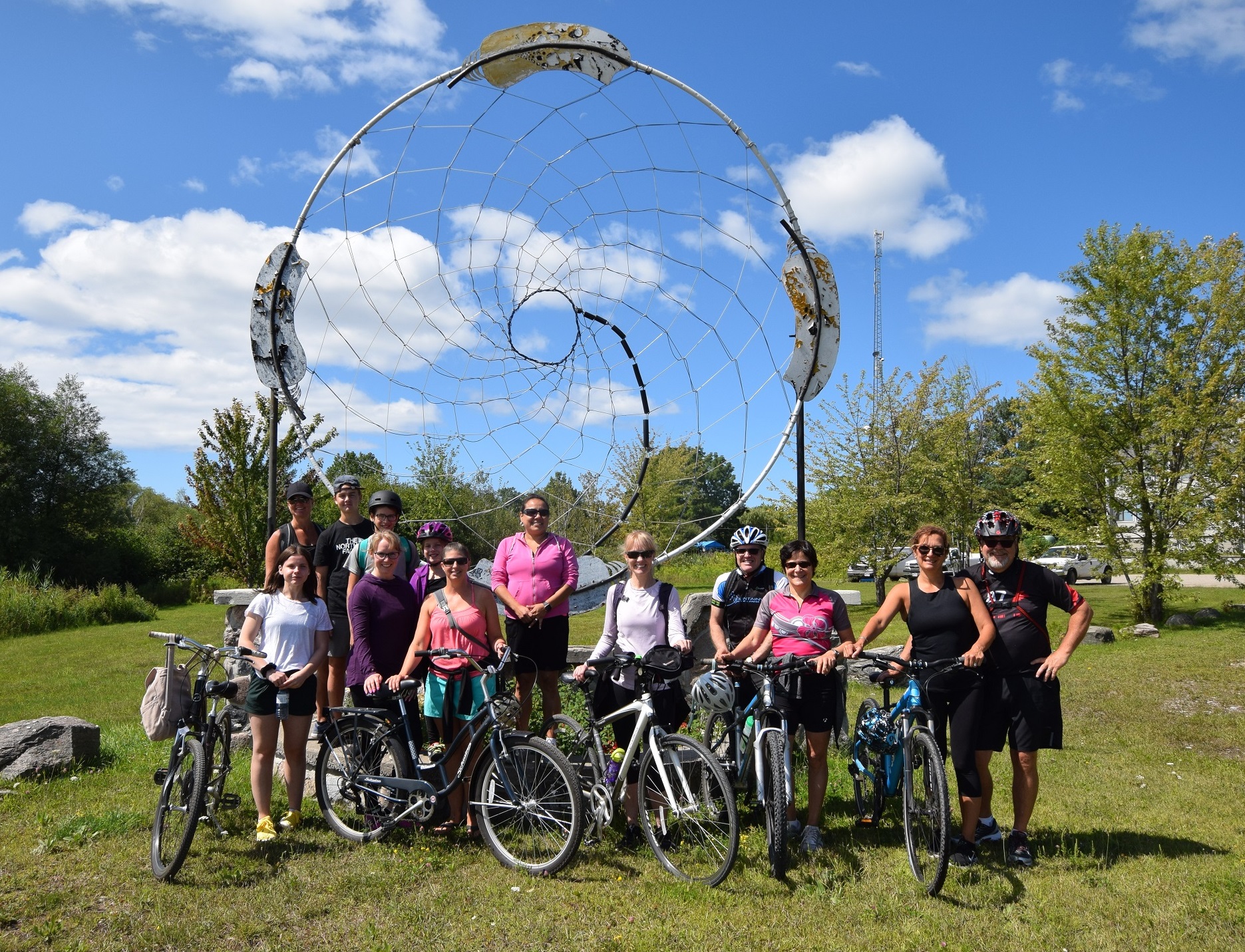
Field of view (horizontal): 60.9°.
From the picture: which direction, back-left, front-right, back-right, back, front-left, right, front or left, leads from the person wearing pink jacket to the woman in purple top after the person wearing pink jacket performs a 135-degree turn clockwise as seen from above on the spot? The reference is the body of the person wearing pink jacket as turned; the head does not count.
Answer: front-left

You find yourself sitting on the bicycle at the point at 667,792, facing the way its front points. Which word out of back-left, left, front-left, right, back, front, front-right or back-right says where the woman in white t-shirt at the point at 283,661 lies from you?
back-right

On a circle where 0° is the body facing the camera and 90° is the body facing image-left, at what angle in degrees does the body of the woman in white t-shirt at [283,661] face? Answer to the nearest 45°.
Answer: approximately 0°

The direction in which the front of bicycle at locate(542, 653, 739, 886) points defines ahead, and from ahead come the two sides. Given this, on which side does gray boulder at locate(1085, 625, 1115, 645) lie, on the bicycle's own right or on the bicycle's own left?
on the bicycle's own left

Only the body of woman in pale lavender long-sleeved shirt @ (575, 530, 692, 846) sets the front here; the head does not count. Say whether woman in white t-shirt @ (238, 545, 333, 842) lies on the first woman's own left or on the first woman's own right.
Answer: on the first woman's own right

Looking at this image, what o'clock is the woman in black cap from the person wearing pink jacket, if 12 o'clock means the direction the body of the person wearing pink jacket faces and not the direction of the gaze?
The woman in black cap is roughly at 4 o'clock from the person wearing pink jacket.
